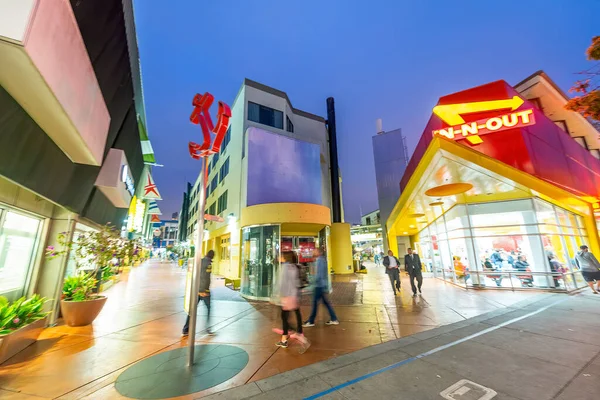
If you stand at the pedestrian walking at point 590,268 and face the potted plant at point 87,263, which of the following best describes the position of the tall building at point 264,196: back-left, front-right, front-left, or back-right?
front-right

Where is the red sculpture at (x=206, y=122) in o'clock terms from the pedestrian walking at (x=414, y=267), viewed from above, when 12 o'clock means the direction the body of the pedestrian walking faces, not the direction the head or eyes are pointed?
The red sculpture is roughly at 1 o'clock from the pedestrian walking.

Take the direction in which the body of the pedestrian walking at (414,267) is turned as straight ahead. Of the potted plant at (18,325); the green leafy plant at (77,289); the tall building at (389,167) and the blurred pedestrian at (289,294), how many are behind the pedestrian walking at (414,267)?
1

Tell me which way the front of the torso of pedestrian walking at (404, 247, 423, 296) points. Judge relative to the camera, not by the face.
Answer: toward the camera

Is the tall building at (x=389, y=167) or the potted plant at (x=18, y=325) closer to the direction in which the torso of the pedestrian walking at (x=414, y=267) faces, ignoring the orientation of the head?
the potted plant

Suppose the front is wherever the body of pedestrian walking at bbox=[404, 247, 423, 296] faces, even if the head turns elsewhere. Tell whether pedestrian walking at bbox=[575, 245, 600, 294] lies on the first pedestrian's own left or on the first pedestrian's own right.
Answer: on the first pedestrian's own left

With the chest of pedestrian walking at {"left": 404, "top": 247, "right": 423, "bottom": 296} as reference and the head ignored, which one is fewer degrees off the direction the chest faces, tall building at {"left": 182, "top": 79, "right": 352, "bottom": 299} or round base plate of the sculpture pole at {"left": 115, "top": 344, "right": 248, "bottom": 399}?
the round base plate of the sculpture pole

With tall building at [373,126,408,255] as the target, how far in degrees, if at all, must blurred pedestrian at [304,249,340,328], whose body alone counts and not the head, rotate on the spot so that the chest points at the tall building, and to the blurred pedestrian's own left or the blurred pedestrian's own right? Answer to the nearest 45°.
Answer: approximately 90° to the blurred pedestrian's own right

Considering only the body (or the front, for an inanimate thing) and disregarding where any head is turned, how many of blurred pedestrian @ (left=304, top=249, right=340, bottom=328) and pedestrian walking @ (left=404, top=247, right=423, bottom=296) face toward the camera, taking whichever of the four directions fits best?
1

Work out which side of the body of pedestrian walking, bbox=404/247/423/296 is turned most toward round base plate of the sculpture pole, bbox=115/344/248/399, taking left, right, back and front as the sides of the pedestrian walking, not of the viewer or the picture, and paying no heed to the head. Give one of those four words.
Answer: front

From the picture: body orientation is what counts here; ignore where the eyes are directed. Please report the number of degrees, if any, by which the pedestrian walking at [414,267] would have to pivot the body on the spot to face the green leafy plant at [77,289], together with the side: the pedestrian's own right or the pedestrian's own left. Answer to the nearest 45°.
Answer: approximately 45° to the pedestrian's own right
